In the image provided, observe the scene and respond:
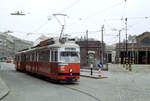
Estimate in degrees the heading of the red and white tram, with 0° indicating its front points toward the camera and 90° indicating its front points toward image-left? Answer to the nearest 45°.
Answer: approximately 315°
